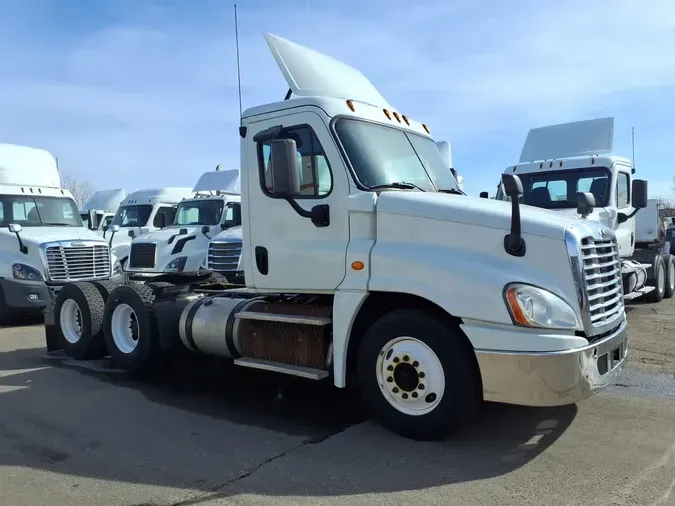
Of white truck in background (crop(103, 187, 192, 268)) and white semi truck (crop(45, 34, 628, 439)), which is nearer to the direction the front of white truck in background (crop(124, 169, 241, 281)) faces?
the white semi truck

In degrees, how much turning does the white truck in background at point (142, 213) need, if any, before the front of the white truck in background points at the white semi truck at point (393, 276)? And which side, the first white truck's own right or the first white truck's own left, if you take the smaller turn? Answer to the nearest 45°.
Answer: approximately 45° to the first white truck's own left

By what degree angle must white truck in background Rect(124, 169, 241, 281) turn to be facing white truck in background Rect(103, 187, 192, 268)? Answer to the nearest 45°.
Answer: approximately 135° to its right

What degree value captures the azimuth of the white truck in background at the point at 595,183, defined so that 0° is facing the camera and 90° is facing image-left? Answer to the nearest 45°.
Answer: approximately 45°

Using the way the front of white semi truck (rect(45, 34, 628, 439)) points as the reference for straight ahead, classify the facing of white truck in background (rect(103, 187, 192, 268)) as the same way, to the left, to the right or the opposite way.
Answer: to the right

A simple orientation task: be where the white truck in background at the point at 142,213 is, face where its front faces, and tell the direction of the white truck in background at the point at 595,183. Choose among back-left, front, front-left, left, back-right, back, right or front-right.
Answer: left

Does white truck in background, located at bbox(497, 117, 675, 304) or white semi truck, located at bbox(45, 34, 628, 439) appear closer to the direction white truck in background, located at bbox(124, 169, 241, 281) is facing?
the white semi truck

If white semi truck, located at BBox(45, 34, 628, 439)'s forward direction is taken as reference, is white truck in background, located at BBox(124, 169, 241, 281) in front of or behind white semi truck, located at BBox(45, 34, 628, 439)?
behind

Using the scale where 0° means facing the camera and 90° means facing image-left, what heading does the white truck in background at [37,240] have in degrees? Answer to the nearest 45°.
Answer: approximately 315°

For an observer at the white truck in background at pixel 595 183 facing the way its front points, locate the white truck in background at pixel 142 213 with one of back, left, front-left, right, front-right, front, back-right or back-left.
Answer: front-right

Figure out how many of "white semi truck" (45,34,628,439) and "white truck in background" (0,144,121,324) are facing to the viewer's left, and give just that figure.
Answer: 0

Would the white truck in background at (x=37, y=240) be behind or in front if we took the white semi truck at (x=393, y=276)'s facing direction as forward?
behind

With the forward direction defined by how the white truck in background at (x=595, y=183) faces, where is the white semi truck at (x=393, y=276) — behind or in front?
in front

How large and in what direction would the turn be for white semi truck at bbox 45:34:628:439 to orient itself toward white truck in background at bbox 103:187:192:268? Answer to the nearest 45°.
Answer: approximately 180°
